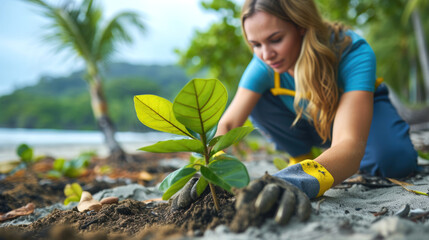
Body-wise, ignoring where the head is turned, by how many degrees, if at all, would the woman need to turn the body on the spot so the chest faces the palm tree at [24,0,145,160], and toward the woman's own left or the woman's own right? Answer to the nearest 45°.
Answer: approximately 90° to the woman's own right

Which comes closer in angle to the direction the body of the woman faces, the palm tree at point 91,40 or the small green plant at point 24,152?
the small green plant

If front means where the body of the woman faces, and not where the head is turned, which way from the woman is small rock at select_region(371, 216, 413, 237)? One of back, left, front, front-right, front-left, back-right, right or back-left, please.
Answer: front-left

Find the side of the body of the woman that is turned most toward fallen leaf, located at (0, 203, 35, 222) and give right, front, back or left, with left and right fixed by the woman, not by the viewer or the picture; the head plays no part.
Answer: front

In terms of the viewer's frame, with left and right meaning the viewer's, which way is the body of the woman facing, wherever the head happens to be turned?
facing the viewer and to the left of the viewer

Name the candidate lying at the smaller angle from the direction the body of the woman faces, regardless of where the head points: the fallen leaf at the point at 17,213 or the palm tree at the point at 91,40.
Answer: the fallen leaf

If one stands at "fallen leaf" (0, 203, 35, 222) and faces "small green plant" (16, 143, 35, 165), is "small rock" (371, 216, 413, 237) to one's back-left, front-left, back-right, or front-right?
back-right
